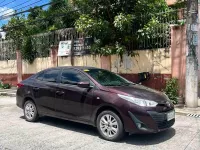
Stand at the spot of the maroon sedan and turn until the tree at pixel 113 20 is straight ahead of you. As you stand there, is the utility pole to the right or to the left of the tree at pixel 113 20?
right

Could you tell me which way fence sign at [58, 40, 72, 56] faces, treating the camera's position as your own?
facing the viewer

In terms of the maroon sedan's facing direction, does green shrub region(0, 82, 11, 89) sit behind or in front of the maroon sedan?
behind

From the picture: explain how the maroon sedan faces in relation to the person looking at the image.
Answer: facing the viewer and to the right of the viewer

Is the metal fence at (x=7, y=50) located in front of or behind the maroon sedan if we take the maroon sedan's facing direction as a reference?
behind

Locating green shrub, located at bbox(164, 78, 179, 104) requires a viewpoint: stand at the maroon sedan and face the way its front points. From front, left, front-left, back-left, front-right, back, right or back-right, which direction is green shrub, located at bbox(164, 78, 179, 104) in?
left

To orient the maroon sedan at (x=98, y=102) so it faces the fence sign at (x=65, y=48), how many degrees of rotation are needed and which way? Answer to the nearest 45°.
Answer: approximately 135° to its left

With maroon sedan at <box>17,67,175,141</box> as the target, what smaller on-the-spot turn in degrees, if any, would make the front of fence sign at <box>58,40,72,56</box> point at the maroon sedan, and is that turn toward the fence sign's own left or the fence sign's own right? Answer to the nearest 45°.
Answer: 0° — it already faces it

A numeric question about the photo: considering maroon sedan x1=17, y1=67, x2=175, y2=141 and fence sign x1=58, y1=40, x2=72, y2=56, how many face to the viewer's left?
0

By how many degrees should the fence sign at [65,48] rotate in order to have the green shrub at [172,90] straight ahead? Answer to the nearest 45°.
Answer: approximately 45° to its left

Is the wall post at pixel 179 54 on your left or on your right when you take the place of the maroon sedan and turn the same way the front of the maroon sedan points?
on your left

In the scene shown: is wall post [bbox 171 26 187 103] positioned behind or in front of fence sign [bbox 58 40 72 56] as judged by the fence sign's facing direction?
in front

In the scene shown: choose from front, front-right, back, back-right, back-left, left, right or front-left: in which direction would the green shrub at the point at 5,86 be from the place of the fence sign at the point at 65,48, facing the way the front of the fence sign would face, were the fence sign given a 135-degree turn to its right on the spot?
front

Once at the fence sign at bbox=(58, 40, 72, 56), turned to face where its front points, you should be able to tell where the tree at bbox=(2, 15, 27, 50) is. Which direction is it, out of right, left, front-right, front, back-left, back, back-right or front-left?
back-right
